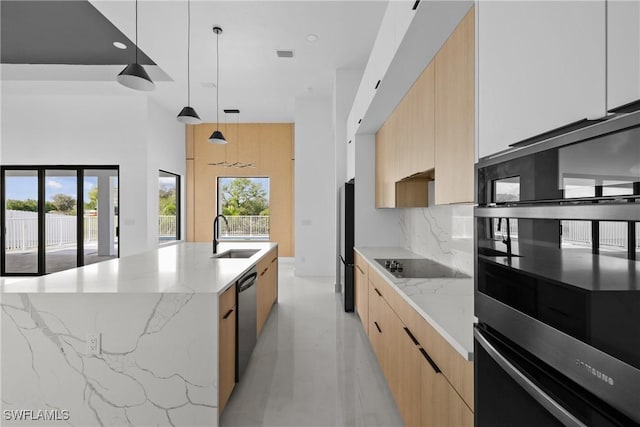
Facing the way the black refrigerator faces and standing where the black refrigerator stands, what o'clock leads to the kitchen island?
The kitchen island is roughly at 10 o'clock from the black refrigerator.

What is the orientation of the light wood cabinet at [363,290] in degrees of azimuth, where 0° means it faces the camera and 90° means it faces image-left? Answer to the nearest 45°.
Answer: approximately 90°

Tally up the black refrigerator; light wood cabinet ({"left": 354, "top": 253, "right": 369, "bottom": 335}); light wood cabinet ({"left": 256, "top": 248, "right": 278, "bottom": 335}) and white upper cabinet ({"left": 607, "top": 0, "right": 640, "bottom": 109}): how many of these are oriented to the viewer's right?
1

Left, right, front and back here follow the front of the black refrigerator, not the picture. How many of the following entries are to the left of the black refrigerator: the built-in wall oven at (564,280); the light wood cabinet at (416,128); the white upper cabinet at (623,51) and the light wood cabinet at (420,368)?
4

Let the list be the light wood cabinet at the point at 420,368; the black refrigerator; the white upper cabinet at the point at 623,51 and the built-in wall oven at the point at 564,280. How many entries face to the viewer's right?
0

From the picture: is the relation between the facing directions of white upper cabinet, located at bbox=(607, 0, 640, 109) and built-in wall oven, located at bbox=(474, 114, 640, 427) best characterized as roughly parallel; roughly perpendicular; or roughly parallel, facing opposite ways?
roughly parallel

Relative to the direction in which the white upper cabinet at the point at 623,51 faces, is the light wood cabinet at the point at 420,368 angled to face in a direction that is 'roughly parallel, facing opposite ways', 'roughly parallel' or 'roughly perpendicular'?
roughly parallel

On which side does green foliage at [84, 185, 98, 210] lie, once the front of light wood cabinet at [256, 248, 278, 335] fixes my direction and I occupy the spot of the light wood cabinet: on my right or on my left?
on my left

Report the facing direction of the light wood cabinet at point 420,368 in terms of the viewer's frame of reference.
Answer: facing to the left of the viewer

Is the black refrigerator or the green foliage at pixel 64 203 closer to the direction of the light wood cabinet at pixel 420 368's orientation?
the green foliage

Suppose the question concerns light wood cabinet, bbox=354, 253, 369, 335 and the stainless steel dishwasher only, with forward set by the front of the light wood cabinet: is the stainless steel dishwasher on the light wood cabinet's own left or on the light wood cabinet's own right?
on the light wood cabinet's own left

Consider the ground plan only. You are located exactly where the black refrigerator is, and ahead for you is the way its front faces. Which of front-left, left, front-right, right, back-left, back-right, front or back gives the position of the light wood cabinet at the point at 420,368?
left

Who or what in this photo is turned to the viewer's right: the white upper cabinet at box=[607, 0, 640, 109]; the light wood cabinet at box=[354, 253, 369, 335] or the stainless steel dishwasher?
the stainless steel dishwasher

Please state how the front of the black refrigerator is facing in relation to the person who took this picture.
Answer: facing to the left of the viewer

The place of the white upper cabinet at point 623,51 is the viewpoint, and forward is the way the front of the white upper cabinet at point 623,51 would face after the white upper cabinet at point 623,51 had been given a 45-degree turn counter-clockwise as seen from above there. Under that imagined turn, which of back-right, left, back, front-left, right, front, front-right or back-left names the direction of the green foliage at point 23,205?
right

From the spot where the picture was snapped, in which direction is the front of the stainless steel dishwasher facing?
facing to the right of the viewer

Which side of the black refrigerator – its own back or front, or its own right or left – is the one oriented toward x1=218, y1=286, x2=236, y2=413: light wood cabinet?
left
